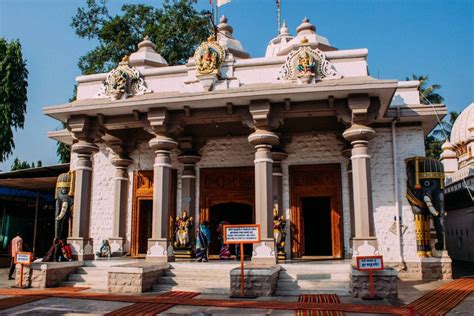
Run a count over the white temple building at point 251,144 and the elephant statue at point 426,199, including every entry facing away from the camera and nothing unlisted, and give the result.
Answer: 0

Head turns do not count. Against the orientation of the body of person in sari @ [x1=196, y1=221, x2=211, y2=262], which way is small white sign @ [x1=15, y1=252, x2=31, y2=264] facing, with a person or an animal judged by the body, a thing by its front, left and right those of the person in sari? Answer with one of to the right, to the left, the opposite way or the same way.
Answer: the opposite way

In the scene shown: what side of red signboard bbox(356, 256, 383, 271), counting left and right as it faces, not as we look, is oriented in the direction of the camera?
front

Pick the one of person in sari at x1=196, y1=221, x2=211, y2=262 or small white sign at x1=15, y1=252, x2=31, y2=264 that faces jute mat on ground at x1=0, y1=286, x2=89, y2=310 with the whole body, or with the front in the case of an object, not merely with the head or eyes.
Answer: the small white sign

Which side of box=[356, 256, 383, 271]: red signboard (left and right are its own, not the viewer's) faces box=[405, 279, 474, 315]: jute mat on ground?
left

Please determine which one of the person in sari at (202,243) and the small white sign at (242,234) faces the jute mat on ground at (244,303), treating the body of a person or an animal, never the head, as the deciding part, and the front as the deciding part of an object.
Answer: the small white sign

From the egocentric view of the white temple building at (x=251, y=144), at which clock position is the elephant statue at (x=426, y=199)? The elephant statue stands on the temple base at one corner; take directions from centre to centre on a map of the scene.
The elephant statue is roughly at 9 o'clock from the white temple building.

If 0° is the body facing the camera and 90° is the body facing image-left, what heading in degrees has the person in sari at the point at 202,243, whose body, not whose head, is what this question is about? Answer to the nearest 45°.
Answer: approximately 180°

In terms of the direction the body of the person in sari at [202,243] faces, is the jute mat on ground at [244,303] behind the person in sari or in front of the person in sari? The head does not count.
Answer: behind

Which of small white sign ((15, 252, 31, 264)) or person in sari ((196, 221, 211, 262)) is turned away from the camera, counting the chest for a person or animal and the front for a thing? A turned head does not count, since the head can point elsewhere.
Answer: the person in sari

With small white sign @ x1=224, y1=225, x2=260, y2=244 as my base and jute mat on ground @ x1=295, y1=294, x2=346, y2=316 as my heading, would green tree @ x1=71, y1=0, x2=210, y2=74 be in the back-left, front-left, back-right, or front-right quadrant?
back-left

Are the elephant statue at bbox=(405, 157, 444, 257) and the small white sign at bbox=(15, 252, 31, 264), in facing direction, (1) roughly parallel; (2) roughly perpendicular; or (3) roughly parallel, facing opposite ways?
roughly parallel

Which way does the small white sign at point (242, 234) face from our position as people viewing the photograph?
facing the viewer

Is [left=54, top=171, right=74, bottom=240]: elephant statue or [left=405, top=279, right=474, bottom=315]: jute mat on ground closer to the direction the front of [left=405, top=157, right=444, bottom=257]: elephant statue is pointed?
the jute mat on ground

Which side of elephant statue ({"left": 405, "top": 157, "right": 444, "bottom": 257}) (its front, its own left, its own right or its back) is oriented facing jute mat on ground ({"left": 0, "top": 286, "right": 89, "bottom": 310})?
right

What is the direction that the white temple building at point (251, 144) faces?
toward the camera
